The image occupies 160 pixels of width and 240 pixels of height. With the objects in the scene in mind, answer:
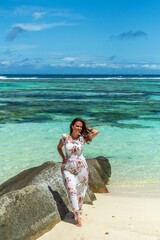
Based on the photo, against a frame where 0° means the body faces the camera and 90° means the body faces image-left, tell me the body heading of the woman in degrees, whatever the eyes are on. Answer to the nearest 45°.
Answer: approximately 0°
